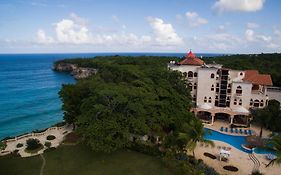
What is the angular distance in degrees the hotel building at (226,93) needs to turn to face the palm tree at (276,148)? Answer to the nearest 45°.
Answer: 0° — it already faces it

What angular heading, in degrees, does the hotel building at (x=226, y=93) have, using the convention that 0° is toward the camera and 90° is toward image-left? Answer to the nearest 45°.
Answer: approximately 0°

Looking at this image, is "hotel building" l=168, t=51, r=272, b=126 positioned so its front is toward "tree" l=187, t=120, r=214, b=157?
yes

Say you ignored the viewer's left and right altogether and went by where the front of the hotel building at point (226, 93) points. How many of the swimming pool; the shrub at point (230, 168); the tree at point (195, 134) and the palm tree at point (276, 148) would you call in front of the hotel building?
4

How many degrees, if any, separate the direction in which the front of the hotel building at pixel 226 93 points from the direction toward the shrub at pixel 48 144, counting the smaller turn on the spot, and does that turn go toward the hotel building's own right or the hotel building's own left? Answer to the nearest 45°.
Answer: approximately 45° to the hotel building's own right

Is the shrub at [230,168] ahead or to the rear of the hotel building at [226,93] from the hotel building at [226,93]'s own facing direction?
ahead

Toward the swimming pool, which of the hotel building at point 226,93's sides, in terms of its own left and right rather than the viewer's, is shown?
front

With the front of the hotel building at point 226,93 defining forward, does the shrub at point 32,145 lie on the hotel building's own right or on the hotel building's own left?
on the hotel building's own right

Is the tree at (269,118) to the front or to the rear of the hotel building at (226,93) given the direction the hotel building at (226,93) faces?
to the front
